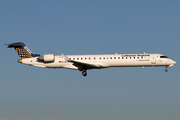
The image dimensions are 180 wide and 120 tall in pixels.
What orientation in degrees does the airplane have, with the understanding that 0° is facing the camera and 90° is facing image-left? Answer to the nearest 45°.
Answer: approximately 270°
